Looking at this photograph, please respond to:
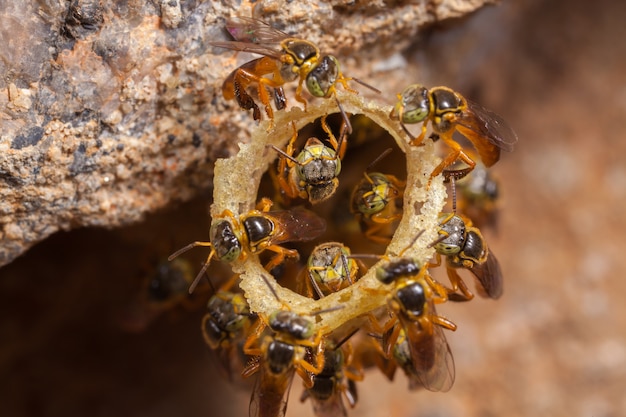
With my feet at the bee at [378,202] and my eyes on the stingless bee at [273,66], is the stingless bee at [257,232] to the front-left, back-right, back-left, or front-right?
front-left

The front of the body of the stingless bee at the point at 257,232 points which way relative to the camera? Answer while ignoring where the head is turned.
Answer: to the viewer's left

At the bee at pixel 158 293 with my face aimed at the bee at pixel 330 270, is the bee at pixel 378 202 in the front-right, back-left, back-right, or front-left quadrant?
front-left

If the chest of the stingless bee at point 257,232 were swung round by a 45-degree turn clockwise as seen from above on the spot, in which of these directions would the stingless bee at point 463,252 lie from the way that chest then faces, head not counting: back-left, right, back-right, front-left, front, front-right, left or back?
back-right

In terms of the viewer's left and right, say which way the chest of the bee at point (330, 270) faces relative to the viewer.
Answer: facing the viewer

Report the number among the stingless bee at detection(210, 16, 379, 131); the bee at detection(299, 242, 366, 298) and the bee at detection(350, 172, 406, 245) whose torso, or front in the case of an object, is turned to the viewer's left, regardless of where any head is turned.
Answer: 0

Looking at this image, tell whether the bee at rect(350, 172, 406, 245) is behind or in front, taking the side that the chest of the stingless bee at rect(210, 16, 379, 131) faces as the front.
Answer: in front

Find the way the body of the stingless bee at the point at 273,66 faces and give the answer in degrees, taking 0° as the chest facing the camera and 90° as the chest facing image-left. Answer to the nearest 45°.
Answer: approximately 315°

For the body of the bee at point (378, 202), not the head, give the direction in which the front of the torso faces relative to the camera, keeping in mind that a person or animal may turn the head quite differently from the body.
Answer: toward the camera

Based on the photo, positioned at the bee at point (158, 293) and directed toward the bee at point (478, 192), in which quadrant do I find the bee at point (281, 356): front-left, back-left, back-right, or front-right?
front-right
